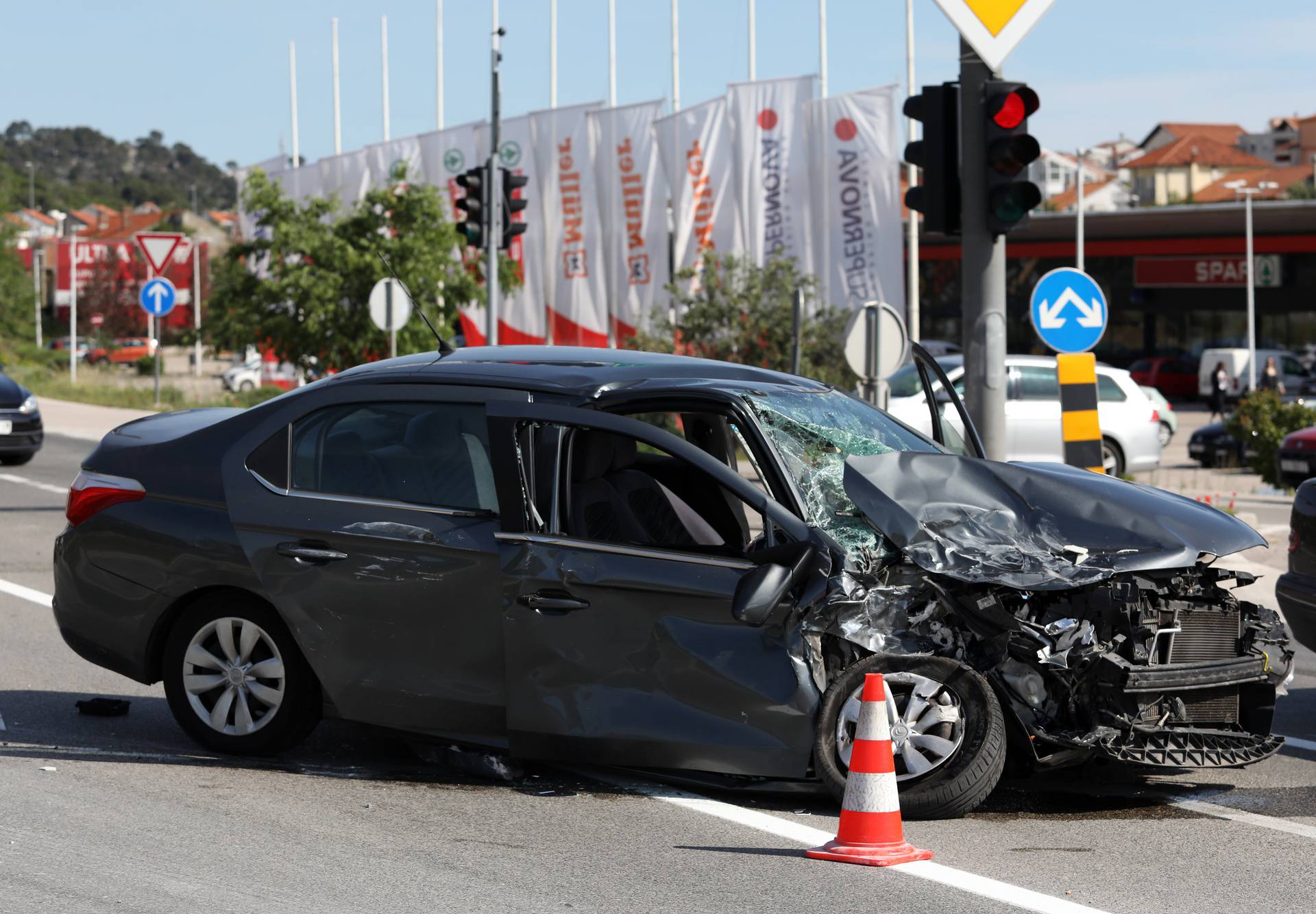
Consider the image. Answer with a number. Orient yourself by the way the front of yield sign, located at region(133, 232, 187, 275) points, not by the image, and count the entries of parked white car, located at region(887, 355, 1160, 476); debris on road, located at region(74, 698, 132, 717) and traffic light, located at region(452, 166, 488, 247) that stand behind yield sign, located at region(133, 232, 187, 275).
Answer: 0

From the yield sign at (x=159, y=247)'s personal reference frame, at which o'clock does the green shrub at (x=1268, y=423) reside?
The green shrub is roughly at 10 o'clock from the yield sign.

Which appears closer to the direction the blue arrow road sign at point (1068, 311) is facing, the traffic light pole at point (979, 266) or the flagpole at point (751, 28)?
the traffic light pole

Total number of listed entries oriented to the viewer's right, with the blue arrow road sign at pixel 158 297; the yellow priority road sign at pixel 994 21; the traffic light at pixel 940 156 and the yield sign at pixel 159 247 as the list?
0

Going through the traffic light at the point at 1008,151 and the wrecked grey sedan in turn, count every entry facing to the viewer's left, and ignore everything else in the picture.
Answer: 0

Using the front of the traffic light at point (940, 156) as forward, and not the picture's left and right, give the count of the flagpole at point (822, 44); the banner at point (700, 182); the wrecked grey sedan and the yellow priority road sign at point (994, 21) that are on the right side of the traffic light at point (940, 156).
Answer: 2

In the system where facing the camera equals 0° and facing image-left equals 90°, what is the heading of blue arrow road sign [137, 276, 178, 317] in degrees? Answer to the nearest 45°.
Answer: approximately 0°

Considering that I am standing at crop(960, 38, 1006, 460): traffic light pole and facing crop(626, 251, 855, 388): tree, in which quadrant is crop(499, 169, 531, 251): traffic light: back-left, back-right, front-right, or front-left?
front-left

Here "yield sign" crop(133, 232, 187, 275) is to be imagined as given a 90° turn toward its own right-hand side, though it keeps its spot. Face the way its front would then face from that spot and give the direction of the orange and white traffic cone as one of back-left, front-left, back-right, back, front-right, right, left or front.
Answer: left

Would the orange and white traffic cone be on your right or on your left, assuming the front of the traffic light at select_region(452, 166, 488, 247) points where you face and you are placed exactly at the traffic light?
on your left

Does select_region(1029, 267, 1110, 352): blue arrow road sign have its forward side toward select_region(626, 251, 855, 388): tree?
no

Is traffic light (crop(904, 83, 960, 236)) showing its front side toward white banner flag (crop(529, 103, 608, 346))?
no

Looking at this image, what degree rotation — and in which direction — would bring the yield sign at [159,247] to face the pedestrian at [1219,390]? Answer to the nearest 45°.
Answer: approximately 90° to its left

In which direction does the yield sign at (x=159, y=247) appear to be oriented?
toward the camera

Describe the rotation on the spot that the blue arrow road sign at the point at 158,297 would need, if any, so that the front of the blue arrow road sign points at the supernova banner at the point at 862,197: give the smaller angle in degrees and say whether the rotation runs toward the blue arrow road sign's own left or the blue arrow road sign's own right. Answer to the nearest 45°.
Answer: approximately 90° to the blue arrow road sign's own left
